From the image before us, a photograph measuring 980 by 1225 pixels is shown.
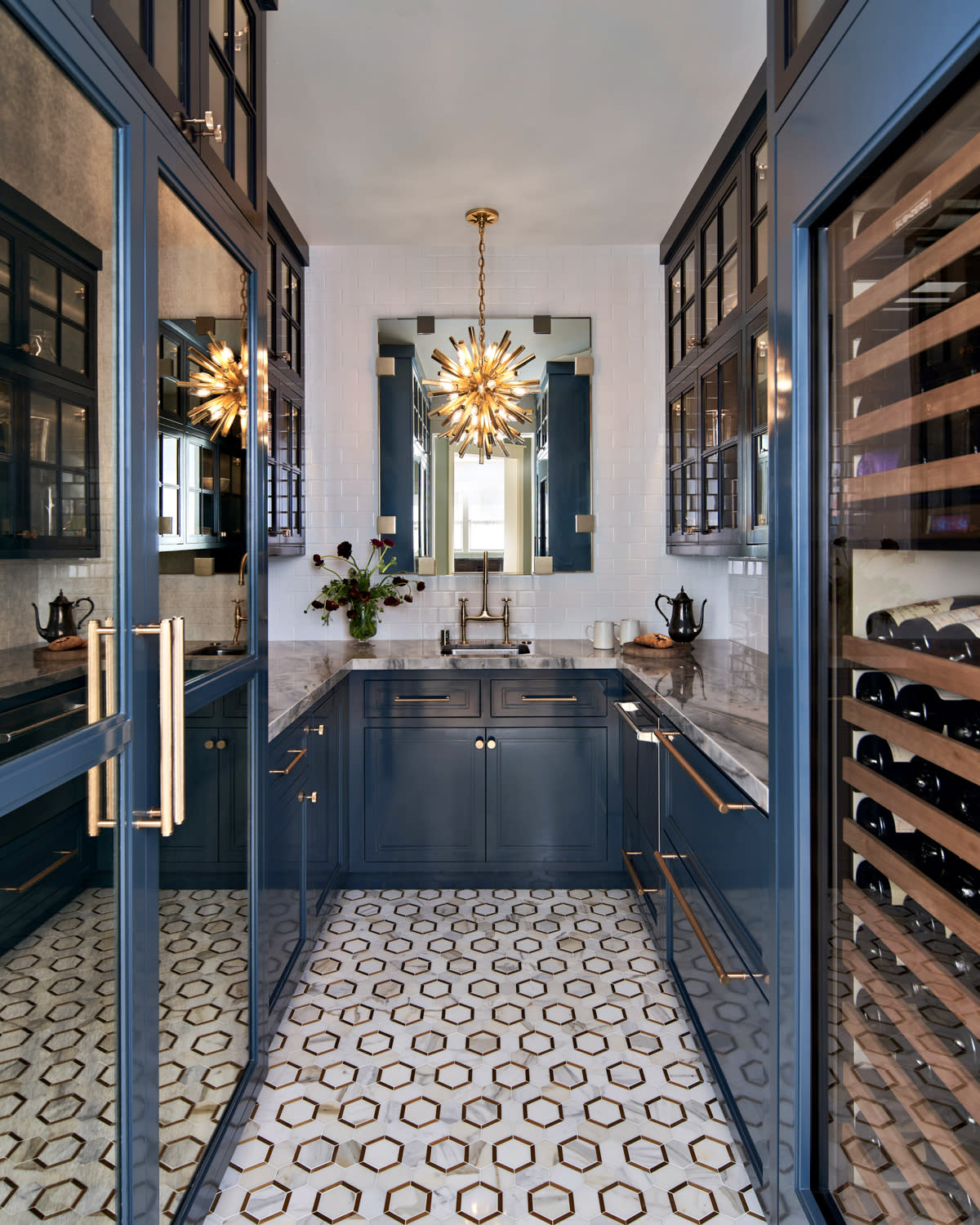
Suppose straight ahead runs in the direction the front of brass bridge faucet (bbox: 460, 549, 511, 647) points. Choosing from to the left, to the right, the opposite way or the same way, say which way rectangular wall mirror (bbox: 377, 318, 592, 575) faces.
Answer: the same way

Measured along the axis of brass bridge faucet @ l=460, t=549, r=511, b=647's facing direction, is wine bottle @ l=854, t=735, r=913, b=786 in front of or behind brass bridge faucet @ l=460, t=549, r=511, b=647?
in front

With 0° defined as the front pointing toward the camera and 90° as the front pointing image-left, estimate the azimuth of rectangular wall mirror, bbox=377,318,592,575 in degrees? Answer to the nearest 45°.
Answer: approximately 0°

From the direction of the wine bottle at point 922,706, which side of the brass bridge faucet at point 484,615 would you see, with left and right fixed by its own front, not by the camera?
front

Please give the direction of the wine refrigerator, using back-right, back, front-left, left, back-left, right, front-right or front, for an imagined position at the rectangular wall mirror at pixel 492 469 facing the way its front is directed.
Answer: front

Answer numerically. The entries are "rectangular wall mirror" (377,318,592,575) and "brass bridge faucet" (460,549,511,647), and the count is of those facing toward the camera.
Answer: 2

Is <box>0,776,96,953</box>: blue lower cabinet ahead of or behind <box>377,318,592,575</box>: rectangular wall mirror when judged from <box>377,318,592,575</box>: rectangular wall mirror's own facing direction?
ahead

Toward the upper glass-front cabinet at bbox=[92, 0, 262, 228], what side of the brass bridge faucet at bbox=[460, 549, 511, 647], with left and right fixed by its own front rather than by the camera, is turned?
front

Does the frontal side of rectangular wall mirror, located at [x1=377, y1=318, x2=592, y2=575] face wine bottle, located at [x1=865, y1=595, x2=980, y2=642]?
yes

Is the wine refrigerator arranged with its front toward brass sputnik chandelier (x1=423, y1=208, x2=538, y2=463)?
no

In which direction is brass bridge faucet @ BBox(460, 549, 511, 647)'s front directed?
toward the camera
